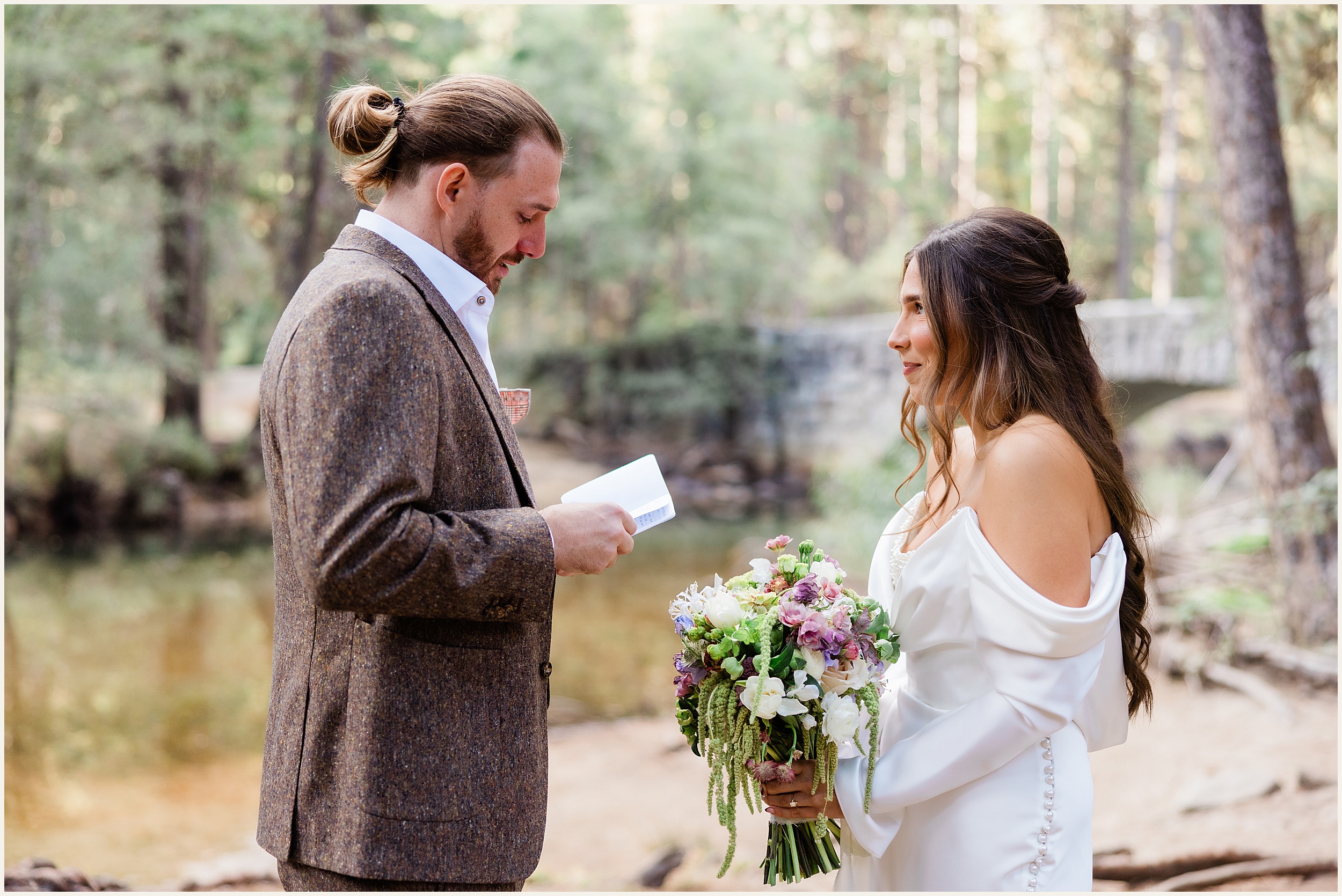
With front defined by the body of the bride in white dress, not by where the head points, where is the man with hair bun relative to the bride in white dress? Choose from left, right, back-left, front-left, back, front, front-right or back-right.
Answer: front-left

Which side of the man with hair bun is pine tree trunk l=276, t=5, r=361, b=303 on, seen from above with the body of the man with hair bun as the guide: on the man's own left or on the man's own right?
on the man's own left

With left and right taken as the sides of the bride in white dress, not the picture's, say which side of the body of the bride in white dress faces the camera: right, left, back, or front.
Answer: left

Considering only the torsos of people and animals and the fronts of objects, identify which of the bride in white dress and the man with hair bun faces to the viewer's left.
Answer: the bride in white dress

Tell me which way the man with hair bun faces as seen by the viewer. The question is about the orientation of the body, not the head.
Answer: to the viewer's right

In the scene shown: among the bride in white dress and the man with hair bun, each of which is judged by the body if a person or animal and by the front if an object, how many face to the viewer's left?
1

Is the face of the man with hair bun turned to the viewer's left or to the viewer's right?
to the viewer's right

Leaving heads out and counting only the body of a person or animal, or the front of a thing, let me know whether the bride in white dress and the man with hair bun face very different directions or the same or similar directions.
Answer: very different directions

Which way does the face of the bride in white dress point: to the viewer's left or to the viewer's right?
to the viewer's left
